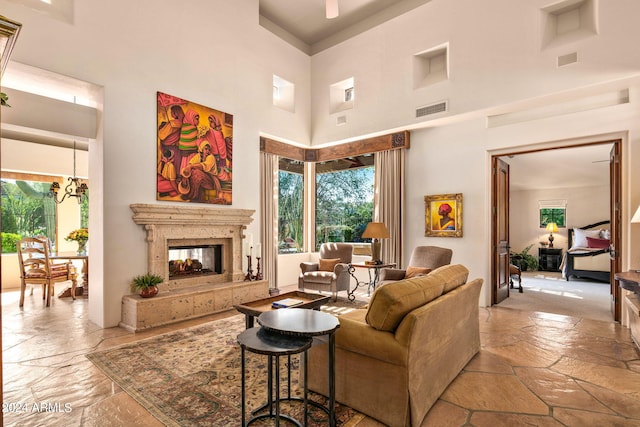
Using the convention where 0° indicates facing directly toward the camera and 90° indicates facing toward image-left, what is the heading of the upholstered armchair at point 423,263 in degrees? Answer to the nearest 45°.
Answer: approximately 45°

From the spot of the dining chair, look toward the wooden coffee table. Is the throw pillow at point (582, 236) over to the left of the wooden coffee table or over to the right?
left

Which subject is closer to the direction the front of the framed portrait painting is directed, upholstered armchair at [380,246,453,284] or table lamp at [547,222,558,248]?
the upholstered armchair

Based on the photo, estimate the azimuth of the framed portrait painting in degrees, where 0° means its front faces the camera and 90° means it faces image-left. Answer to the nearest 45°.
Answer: approximately 45°

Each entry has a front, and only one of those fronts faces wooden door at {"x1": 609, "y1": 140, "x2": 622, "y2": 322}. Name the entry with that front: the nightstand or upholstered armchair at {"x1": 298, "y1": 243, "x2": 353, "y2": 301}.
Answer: the nightstand

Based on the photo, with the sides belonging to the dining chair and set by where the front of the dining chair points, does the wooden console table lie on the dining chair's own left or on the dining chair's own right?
on the dining chair's own right

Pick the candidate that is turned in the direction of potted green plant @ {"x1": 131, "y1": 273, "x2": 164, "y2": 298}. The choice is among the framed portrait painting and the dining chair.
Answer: the framed portrait painting

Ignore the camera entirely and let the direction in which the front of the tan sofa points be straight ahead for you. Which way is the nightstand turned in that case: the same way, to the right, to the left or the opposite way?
to the left

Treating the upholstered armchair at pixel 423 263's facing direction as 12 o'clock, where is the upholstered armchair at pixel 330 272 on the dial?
the upholstered armchair at pixel 330 272 is roughly at 2 o'clock from the upholstered armchair at pixel 423 263.

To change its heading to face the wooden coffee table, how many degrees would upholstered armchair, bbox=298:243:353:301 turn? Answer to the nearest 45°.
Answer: approximately 45° to its left

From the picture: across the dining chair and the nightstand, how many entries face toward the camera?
1

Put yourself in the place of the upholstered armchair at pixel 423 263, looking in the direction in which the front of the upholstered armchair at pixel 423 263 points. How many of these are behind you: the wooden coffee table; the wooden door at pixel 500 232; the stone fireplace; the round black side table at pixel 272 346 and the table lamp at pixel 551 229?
2

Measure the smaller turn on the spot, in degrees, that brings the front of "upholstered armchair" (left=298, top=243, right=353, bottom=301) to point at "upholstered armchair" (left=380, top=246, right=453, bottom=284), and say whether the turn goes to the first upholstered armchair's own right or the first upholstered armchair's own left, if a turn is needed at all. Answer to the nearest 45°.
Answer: approximately 90° to the first upholstered armchair's own left

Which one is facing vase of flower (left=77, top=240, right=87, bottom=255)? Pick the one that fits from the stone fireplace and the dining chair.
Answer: the dining chair

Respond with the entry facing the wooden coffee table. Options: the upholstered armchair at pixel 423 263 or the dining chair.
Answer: the upholstered armchair
